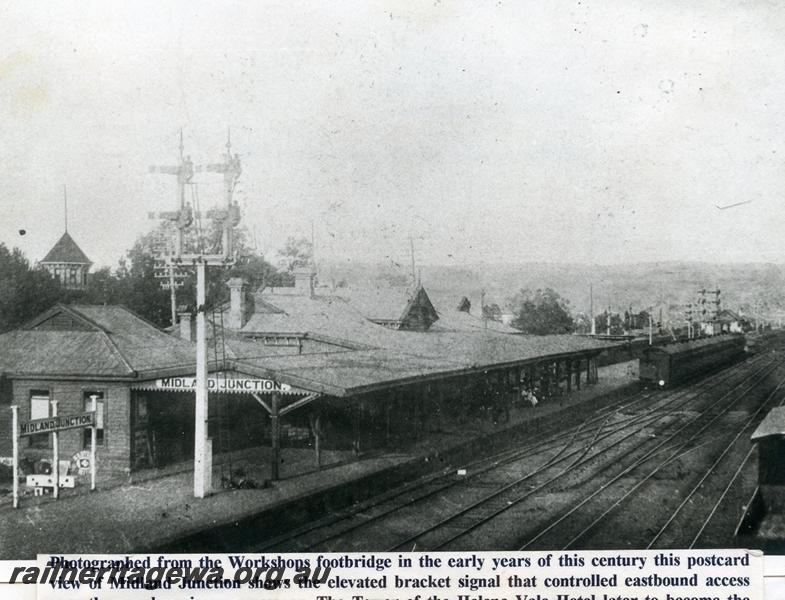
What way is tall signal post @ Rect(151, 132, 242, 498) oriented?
toward the camera

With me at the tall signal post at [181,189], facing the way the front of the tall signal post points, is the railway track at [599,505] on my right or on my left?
on my left

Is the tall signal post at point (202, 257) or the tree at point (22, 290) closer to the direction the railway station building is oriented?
the tall signal post

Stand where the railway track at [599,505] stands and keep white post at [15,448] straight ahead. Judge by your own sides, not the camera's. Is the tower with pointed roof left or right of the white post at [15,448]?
right

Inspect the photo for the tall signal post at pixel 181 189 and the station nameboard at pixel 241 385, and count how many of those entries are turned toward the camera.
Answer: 2

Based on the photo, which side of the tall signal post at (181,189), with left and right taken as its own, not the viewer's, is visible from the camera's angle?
front

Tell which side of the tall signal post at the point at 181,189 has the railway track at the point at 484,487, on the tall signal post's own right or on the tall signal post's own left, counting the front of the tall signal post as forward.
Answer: on the tall signal post's own left

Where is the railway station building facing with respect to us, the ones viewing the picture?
facing the viewer and to the right of the viewer

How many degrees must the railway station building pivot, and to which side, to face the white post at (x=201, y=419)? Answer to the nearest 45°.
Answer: approximately 45° to its right
